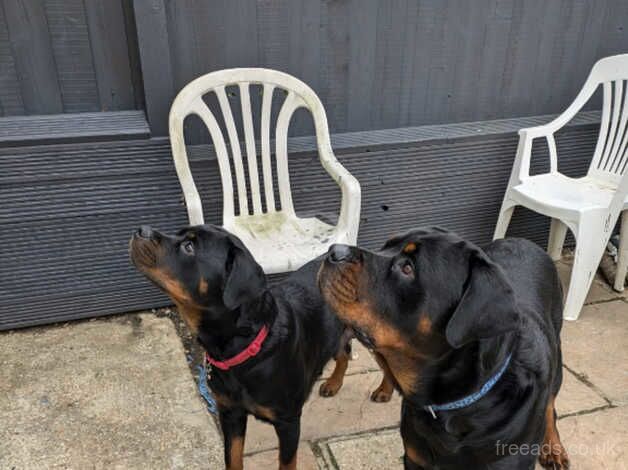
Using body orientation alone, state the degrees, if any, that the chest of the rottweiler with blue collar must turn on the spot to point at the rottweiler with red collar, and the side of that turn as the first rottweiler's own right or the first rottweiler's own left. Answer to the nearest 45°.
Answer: approximately 45° to the first rottweiler's own right

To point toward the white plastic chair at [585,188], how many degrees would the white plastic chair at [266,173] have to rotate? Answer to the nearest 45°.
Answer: approximately 45° to its left

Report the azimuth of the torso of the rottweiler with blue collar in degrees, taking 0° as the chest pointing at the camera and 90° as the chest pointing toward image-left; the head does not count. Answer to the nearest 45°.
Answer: approximately 45°

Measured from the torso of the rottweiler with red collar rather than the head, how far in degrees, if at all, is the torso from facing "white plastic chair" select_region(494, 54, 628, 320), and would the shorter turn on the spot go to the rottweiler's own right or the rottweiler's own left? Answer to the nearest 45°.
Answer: approximately 180°

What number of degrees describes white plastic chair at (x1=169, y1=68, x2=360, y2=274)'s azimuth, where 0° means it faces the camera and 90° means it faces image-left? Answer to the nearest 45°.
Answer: approximately 315°
